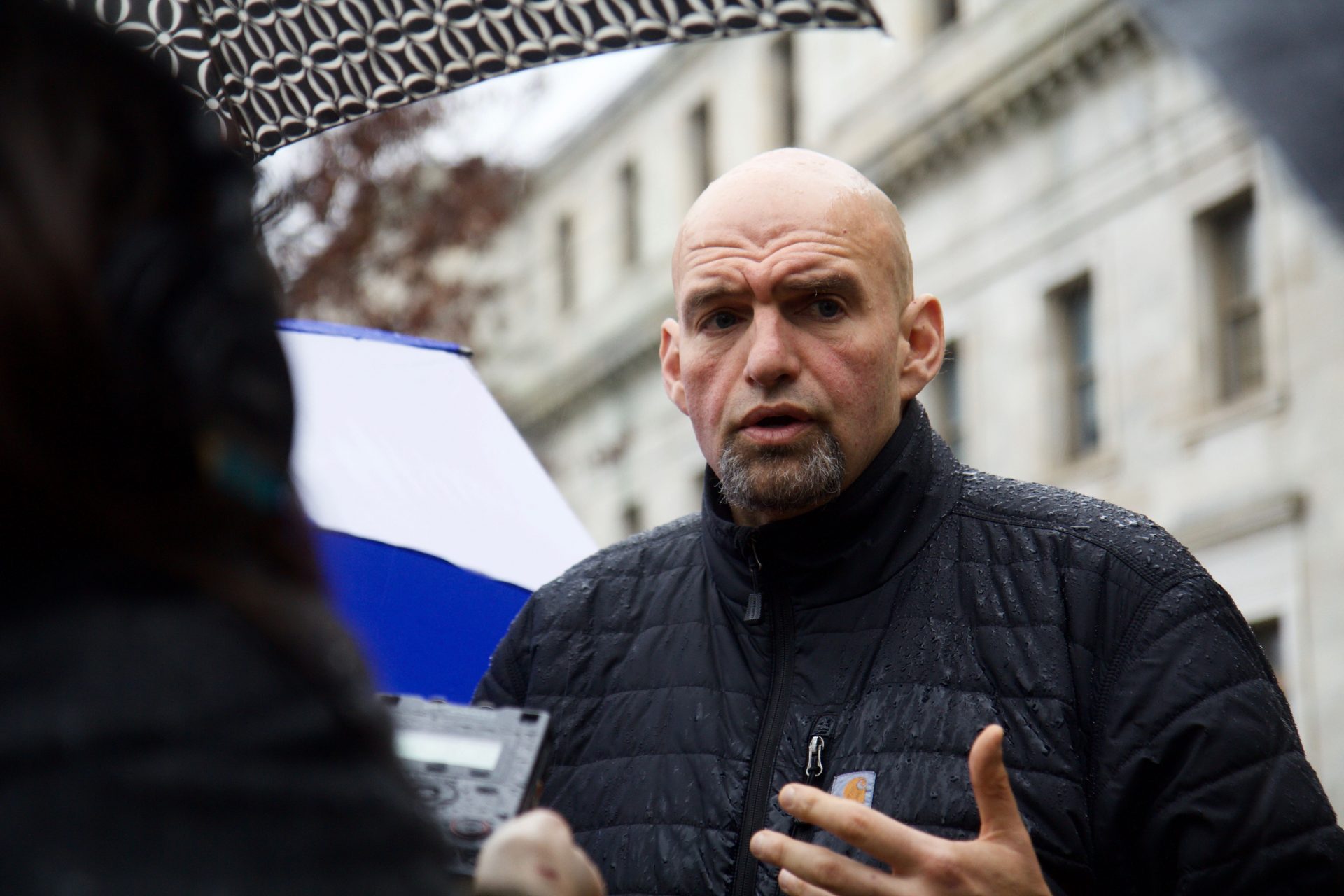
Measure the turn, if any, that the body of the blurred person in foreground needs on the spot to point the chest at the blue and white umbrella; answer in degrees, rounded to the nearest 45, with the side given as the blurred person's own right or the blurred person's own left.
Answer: approximately 45° to the blurred person's own left

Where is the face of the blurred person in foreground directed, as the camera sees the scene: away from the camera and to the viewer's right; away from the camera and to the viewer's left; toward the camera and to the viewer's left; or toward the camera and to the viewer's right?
away from the camera and to the viewer's right

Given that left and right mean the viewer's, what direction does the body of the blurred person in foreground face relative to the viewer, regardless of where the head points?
facing away from the viewer and to the right of the viewer

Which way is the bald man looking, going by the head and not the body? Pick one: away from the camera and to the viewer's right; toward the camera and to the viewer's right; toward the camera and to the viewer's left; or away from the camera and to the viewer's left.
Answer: toward the camera and to the viewer's left

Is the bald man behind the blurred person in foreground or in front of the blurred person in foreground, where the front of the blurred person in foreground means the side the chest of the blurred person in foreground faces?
in front
